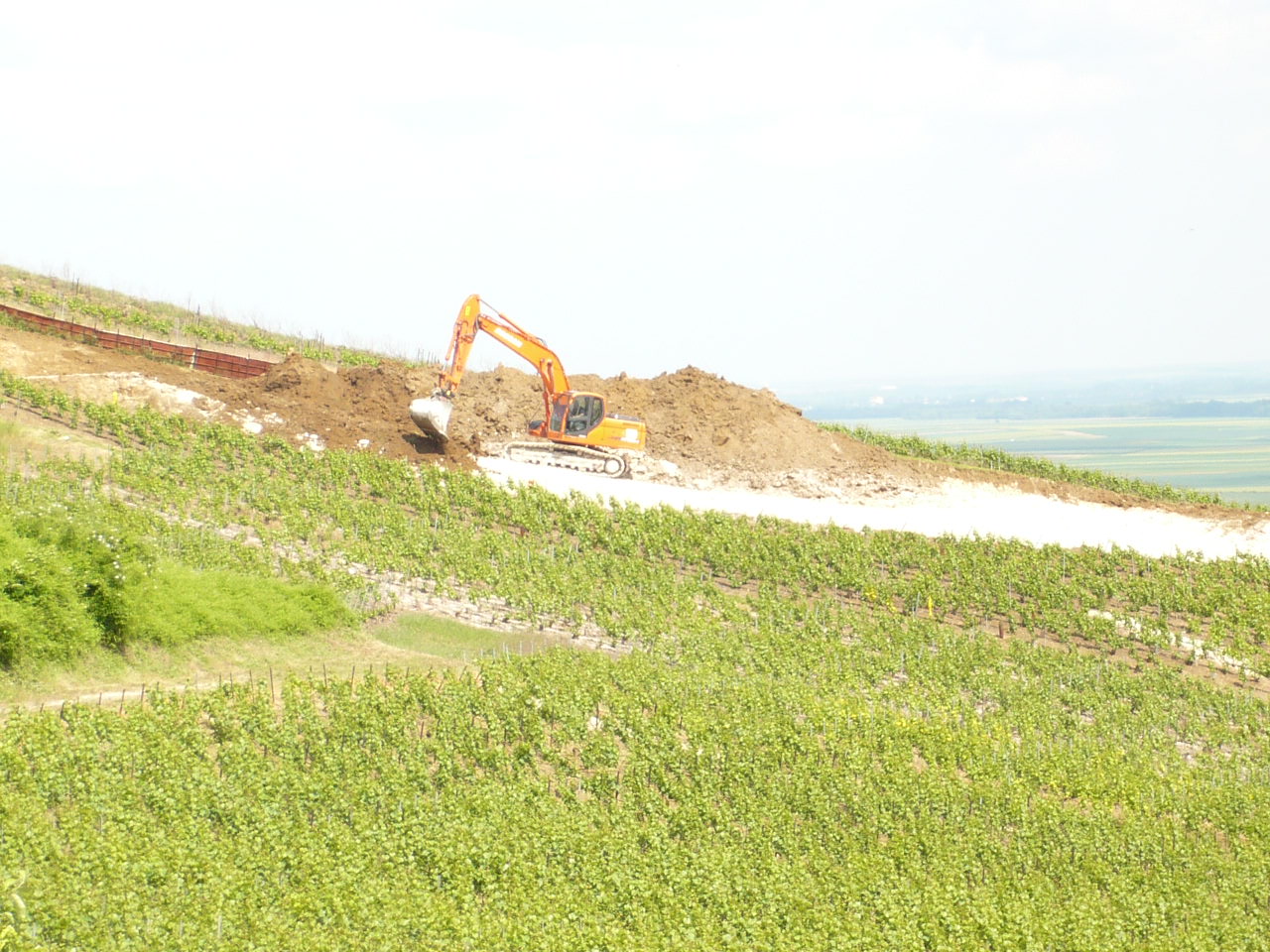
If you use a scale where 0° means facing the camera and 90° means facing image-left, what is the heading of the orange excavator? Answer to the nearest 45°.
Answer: approximately 90°

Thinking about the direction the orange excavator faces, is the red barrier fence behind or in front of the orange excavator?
in front
